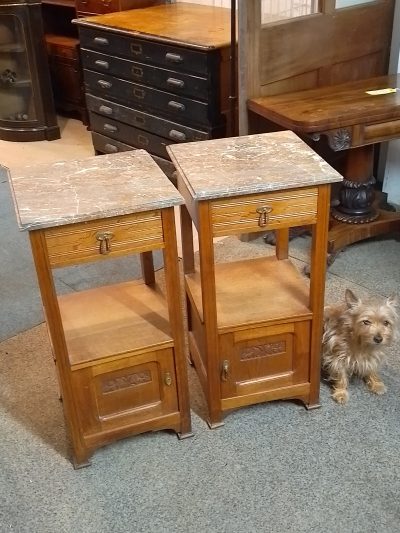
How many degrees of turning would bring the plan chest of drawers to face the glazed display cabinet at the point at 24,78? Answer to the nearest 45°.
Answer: approximately 90° to its right

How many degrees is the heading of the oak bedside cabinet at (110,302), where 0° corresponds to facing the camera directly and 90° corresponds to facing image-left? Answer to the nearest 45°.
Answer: approximately 0°

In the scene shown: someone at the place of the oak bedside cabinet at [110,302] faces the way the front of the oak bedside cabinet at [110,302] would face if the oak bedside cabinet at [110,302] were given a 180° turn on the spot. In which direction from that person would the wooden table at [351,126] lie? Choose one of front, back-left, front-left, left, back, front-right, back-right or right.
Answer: front-right

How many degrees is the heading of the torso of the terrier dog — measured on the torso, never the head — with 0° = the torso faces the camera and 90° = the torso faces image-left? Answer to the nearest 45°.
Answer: approximately 315°

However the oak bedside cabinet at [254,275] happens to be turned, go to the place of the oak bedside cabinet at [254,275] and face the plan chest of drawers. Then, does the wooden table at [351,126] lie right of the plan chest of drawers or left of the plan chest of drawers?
right

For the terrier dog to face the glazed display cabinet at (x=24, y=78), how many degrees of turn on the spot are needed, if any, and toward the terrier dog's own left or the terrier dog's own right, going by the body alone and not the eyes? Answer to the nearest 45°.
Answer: approximately 180°

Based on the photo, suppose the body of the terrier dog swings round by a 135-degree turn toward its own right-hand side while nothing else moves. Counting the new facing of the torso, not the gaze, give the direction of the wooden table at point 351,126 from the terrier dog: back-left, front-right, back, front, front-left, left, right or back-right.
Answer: right

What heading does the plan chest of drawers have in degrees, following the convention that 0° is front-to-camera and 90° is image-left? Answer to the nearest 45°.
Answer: approximately 45°

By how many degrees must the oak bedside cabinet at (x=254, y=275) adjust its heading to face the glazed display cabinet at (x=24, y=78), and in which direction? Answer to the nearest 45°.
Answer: approximately 135° to its right
